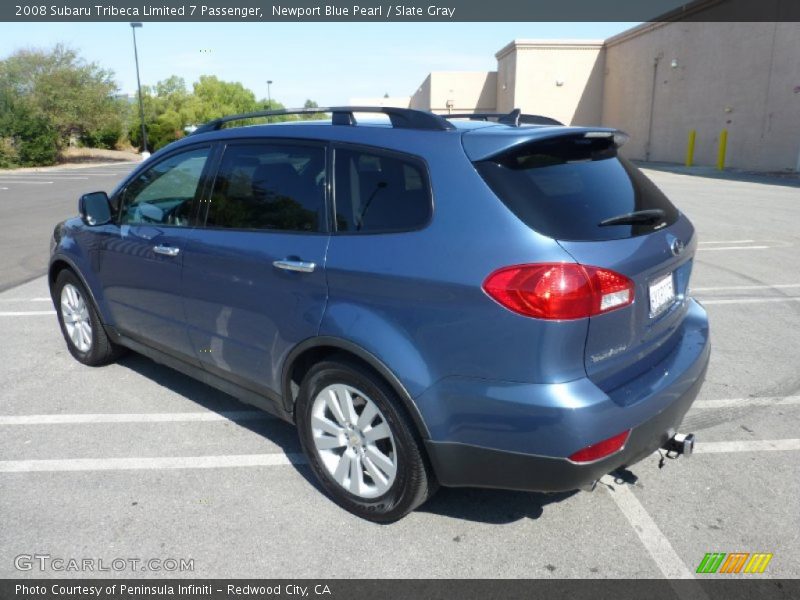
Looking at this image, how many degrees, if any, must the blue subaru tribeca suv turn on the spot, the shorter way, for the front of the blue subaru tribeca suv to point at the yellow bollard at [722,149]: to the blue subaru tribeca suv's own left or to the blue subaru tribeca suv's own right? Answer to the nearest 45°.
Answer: approximately 90° to the blue subaru tribeca suv's own right

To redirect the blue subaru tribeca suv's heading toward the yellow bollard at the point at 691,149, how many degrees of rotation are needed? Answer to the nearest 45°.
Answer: approximately 90° to its right

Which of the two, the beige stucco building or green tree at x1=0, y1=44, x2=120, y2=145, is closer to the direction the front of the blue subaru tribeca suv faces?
the green tree

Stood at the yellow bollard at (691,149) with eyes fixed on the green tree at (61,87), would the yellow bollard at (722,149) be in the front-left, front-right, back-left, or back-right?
back-left

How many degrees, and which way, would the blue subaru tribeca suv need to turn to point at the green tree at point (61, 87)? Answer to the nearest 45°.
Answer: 0° — it already faces it

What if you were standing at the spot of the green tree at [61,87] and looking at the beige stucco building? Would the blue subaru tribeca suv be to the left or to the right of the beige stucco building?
right

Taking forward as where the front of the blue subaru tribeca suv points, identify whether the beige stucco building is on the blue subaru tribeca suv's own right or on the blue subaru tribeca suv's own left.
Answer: on the blue subaru tribeca suv's own right

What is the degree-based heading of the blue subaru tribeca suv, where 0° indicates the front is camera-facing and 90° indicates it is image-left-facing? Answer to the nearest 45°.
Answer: approximately 135°
